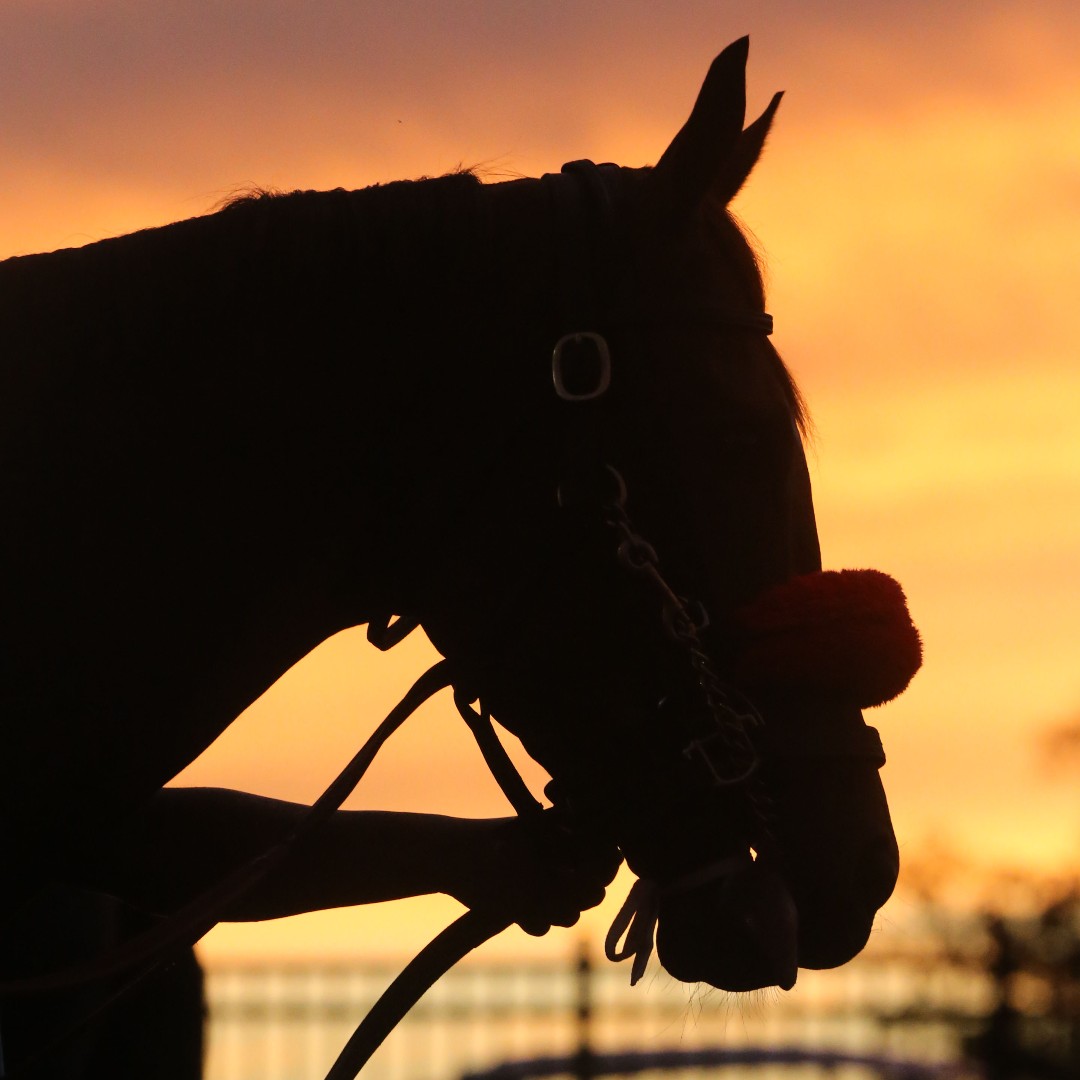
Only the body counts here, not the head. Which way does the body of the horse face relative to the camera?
to the viewer's right
